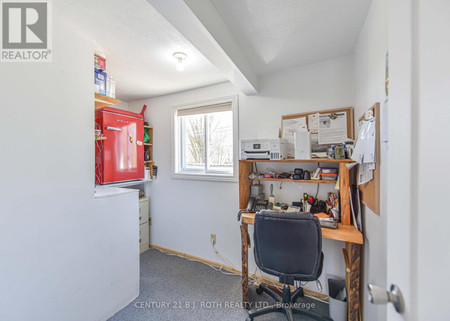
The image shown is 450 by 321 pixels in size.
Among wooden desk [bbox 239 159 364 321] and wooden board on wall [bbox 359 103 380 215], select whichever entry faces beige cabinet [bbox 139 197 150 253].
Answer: the wooden board on wall

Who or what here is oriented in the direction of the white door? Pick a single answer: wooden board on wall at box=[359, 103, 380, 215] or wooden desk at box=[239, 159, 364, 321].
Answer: the wooden desk

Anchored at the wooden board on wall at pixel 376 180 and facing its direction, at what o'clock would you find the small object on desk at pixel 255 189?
The small object on desk is roughly at 1 o'clock from the wooden board on wall.

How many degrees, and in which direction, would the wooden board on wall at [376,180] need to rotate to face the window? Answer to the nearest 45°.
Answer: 0° — it already faces it

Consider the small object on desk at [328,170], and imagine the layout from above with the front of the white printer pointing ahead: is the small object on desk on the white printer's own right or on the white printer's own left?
on the white printer's own left

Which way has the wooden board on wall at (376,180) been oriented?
to the viewer's left

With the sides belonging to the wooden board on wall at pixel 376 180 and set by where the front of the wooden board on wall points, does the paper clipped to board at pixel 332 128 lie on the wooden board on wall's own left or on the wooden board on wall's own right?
on the wooden board on wall's own right

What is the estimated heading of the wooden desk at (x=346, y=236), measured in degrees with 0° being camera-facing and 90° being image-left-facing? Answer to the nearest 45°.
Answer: approximately 0°

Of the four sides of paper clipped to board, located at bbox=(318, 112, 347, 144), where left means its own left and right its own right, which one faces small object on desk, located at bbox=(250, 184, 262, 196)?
right
